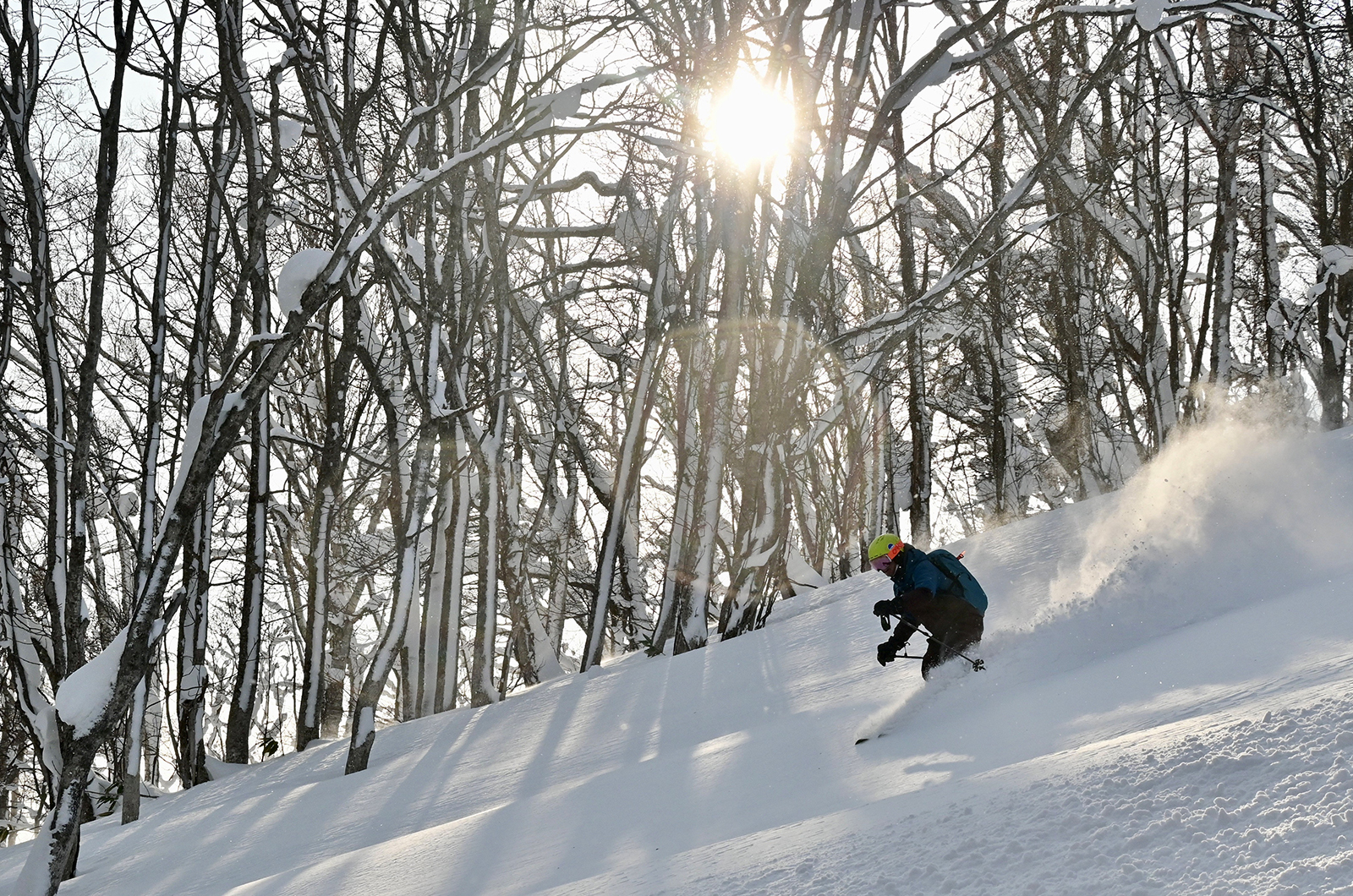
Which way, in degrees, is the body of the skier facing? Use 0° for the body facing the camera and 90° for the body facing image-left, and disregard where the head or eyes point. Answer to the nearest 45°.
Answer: approximately 90°

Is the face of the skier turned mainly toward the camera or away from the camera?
toward the camera
